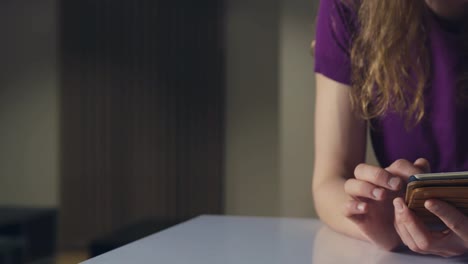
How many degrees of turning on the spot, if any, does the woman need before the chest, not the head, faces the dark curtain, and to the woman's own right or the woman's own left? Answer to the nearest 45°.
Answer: approximately 135° to the woman's own right

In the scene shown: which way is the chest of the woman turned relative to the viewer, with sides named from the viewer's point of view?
facing the viewer
